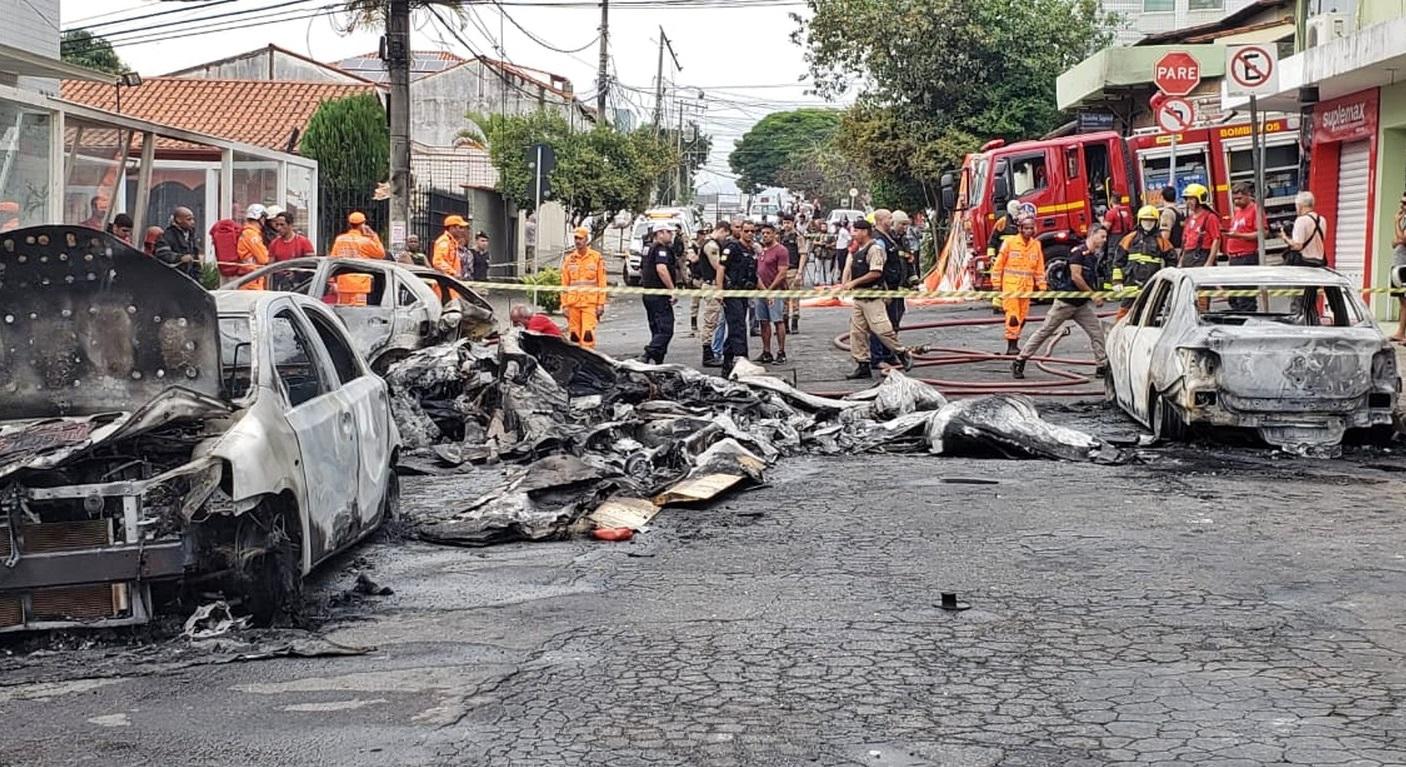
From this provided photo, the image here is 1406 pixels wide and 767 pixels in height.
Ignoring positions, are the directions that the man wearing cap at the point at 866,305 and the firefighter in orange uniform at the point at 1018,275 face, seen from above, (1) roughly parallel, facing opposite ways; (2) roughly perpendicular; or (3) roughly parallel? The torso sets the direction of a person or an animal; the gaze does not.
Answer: roughly perpendicular

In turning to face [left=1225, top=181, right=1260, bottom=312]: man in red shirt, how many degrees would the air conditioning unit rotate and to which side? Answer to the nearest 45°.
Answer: approximately 45° to its left

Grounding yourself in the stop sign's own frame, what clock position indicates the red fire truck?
The red fire truck is roughly at 6 o'clock from the stop sign.

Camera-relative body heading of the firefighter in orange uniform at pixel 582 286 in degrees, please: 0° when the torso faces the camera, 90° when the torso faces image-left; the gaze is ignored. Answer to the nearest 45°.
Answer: approximately 0°

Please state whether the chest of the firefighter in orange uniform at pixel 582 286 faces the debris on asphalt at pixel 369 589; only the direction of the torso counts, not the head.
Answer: yes

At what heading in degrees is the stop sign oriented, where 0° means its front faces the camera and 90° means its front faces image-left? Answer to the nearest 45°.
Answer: approximately 0°

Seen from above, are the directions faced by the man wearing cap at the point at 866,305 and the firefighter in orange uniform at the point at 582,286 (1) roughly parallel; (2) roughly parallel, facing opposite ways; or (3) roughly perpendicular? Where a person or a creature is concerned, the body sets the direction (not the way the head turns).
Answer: roughly perpendicular

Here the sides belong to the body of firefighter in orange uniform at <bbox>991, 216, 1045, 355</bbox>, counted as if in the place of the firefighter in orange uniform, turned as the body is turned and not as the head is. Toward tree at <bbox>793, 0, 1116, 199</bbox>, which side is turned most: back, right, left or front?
back
